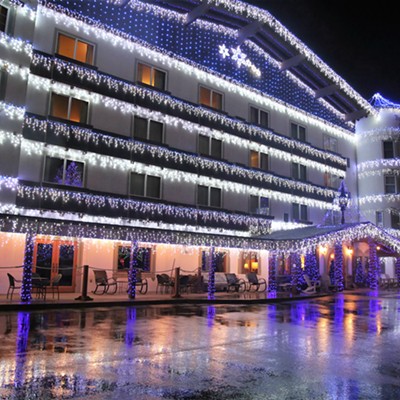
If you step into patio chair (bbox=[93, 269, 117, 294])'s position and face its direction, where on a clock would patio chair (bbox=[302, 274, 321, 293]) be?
patio chair (bbox=[302, 274, 321, 293]) is roughly at 10 o'clock from patio chair (bbox=[93, 269, 117, 294]).

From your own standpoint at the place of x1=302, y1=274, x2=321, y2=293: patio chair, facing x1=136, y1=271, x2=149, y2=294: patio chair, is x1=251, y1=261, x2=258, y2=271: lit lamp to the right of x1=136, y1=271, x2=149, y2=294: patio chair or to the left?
right

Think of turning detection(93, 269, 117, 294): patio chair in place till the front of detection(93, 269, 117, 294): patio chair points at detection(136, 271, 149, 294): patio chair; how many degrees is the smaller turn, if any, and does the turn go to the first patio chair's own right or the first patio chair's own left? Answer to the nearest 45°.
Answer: approximately 90° to the first patio chair's own left

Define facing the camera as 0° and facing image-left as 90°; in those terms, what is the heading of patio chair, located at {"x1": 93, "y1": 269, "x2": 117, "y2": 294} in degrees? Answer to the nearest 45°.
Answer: approximately 315°

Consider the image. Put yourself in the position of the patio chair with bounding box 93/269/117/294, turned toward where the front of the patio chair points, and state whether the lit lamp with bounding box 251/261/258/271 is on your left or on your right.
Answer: on your left
